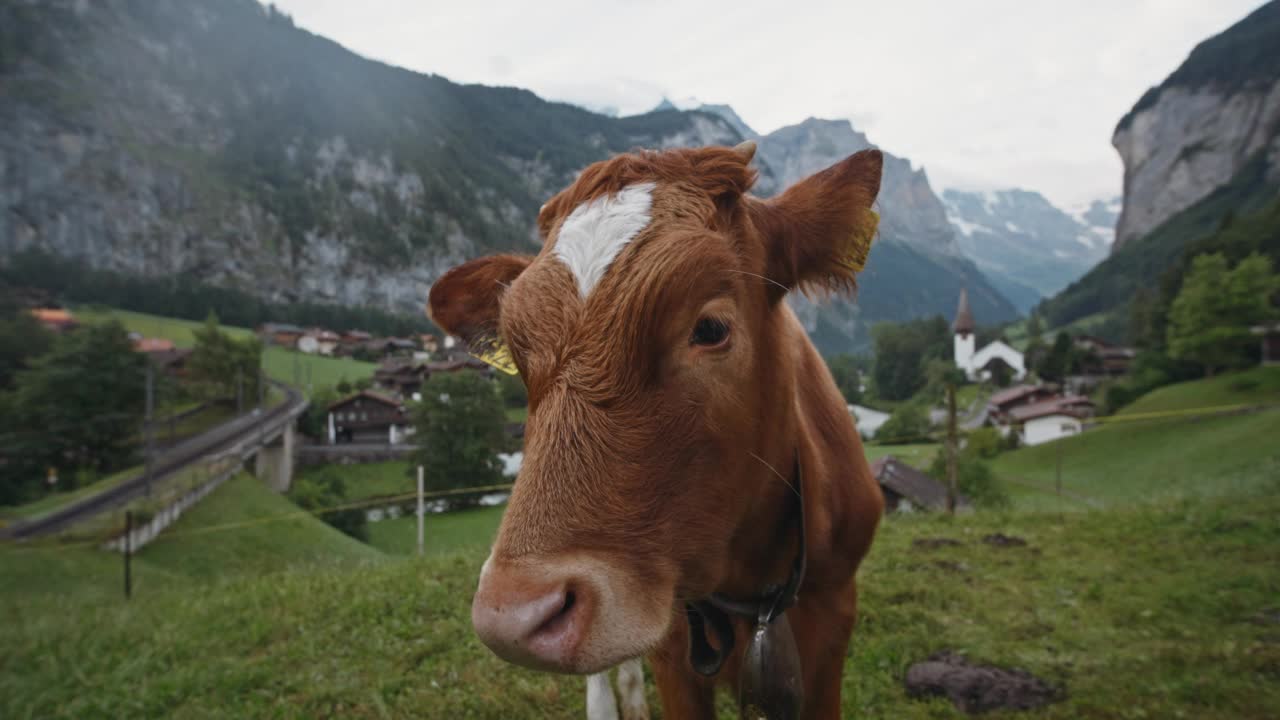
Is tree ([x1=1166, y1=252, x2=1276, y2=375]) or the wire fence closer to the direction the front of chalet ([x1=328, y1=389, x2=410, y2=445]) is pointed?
the wire fence

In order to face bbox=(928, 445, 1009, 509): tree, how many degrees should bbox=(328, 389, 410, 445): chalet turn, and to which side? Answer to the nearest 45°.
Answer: approximately 45° to its left

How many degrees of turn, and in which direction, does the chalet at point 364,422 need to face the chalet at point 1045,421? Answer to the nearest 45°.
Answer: approximately 90° to its left

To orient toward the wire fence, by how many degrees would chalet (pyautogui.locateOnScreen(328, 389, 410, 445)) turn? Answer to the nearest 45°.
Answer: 0° — it already faces it

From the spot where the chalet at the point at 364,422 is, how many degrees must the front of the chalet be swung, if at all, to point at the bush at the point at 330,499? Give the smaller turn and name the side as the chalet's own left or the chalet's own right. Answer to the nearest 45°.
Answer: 0° — it already faces it

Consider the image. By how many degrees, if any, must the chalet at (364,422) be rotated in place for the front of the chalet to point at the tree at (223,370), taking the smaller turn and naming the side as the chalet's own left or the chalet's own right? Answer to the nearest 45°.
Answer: approximately 135° to the chalet's own right

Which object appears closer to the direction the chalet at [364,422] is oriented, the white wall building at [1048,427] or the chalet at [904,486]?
the chalet

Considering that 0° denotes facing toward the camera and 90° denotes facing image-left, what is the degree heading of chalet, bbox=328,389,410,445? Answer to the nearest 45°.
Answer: approximately 0°

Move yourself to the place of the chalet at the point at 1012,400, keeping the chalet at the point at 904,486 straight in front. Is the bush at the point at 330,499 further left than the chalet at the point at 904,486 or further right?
right

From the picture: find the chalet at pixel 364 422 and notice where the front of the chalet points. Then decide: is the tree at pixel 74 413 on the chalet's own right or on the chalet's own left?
on the chalet's own right

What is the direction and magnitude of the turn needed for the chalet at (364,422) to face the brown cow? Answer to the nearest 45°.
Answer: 0° — it already faces it
